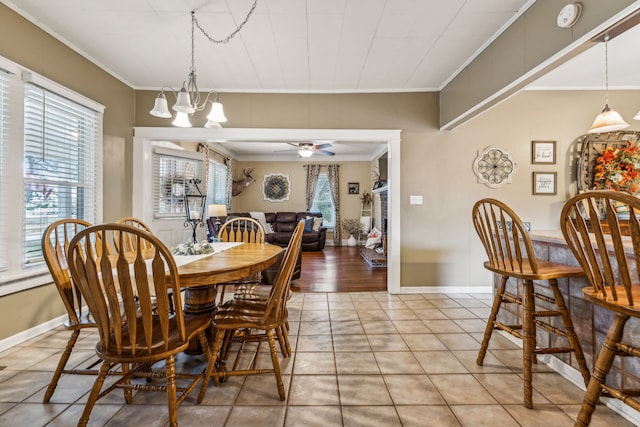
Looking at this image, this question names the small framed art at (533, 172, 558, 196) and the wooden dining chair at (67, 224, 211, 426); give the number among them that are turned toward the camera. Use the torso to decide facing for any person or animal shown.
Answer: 1

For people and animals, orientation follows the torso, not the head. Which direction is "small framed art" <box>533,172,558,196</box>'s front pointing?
toward the camera

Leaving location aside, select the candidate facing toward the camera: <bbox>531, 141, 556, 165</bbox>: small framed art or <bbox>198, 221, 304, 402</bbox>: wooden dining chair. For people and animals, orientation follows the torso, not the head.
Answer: the small framed art

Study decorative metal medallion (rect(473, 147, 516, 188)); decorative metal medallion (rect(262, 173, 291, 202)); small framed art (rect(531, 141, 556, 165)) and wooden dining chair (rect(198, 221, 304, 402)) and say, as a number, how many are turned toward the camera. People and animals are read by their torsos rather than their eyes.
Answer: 3

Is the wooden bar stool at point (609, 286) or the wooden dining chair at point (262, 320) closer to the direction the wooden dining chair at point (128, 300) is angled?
the wooden dining chair

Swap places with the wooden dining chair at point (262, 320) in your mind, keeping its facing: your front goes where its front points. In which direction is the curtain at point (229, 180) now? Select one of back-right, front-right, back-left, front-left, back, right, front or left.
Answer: right

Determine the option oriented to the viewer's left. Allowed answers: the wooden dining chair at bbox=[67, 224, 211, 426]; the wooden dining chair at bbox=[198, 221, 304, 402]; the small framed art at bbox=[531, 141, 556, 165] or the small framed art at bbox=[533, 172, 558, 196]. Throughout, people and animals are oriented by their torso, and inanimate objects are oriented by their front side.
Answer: the wooden dining chair at bbox=[198, 221, 304, 402]

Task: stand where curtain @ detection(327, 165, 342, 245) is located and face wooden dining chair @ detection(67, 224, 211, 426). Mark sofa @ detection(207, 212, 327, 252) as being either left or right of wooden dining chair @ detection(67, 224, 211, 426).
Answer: right

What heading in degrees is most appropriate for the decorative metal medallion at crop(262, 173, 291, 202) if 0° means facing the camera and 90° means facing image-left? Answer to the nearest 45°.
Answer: approximately 0°

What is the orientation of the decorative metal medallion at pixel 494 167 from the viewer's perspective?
toward the camera

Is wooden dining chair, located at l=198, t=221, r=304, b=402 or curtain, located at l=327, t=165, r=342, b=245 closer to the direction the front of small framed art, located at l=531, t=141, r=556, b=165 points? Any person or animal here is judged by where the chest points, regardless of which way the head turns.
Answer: the wooden dining chair

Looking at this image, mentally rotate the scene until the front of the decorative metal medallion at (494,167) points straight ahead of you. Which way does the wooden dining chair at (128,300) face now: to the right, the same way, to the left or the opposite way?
the opposite way

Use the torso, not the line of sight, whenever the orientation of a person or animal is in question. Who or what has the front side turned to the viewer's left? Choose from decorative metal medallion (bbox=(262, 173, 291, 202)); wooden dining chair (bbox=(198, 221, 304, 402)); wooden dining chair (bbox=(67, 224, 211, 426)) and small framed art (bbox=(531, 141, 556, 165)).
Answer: wooden dining chair (bbox=(198, 221, 304, 402))

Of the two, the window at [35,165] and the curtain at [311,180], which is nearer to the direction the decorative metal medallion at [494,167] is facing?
the window

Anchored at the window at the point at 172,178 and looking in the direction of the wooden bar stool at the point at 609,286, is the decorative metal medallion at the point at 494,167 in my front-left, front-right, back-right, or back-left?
front-left

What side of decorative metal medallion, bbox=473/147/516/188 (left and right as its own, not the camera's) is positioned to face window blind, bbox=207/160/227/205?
right

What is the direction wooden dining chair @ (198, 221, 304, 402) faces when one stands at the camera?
facing to the left of the viewer
